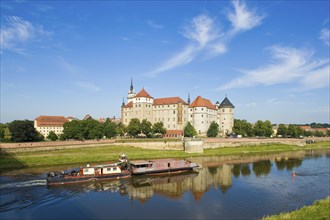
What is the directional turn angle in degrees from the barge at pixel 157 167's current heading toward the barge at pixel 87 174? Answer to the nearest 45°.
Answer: approximately 135° to its right

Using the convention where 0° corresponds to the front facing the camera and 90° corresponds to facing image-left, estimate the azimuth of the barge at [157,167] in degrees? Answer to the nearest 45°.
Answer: approximately 270°
